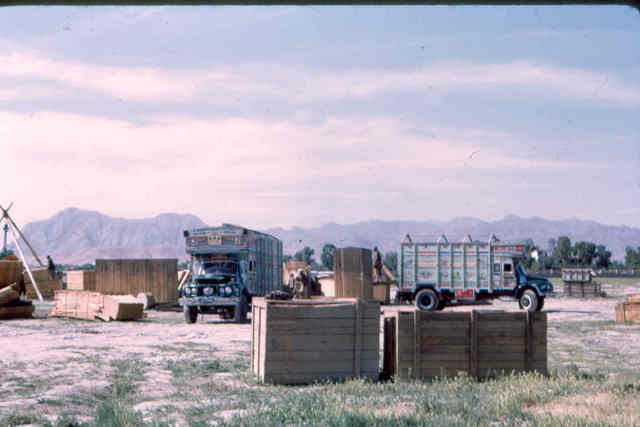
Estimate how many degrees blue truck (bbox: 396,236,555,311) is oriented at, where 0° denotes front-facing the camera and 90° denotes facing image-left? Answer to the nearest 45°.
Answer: approximately 270°

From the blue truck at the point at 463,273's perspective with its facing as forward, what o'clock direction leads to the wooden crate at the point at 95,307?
The wooden crate is roughly at 5 o'clock from the blue truck.

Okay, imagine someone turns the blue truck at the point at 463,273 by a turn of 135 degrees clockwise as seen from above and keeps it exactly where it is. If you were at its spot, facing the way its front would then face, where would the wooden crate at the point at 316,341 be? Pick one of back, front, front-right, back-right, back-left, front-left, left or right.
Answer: front-left

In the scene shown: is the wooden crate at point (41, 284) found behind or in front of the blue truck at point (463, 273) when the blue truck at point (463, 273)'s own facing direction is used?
behind

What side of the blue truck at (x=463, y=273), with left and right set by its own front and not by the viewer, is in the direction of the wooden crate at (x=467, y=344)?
right

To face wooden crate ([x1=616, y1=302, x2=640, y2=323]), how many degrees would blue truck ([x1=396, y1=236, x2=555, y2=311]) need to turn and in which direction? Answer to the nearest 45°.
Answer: approximately 45° to its right

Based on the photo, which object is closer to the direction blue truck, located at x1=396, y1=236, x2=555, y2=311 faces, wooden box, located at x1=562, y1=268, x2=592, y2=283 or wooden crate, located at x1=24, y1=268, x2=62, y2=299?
the wooden box

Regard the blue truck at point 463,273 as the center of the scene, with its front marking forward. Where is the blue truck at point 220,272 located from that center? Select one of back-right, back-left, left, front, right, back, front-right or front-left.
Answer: back-right

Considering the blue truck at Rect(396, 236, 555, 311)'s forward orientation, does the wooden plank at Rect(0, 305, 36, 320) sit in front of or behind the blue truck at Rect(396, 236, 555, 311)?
behind
